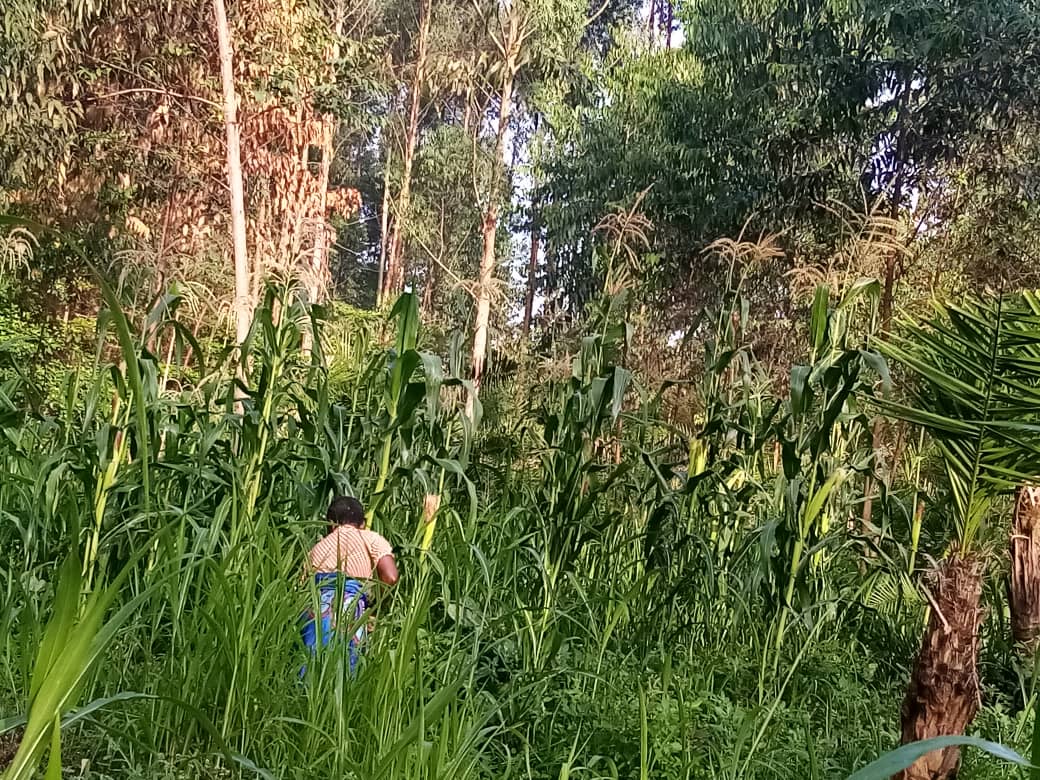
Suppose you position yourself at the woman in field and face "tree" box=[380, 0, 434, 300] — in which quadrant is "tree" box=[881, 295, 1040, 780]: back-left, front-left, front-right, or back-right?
back-right

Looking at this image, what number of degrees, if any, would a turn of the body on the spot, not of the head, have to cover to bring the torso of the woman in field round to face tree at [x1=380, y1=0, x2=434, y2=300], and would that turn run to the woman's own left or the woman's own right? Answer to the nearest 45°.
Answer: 0° — they already face it

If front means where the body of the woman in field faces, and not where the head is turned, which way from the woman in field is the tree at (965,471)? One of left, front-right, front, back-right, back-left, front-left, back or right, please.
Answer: back-right

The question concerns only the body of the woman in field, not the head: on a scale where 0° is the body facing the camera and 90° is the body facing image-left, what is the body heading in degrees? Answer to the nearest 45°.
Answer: approximately 180°

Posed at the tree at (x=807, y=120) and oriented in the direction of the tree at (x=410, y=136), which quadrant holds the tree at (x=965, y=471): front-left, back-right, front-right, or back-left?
back-left

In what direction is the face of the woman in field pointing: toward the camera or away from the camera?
away from the camera
